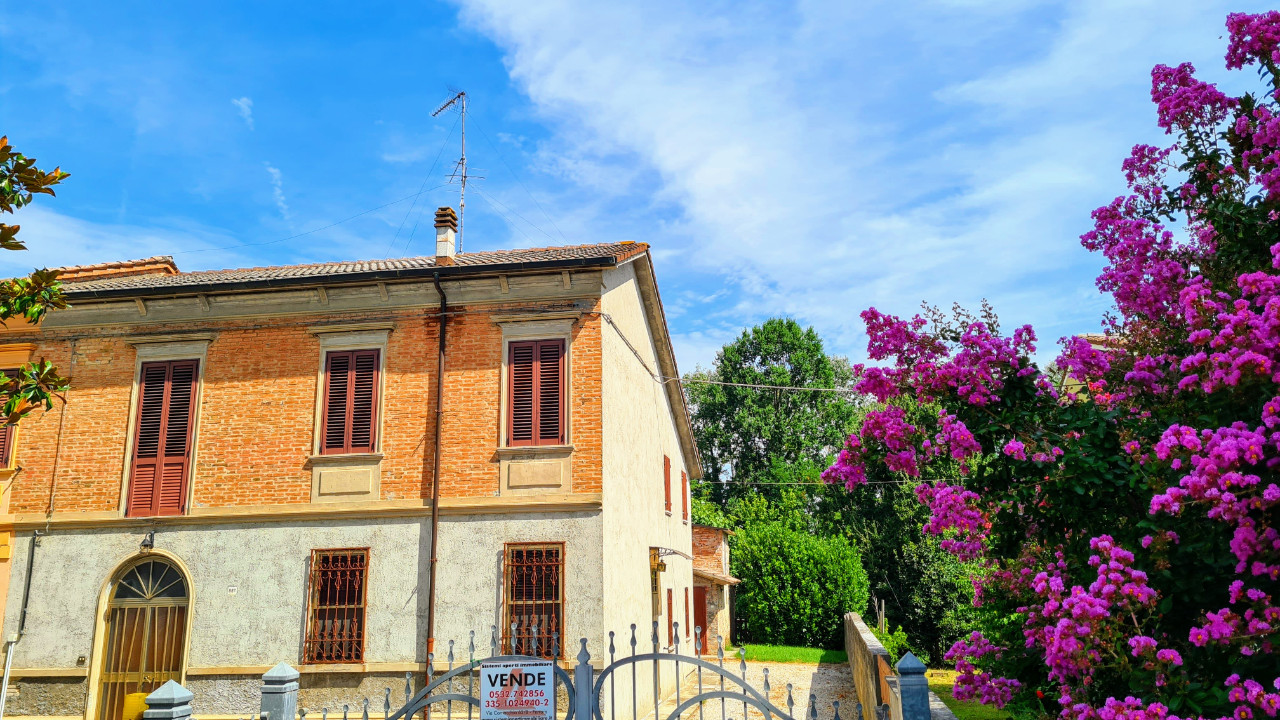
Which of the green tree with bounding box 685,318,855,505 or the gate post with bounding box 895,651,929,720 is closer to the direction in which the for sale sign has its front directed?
the gate post

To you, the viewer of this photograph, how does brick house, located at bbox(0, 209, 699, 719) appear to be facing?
facing the viewer

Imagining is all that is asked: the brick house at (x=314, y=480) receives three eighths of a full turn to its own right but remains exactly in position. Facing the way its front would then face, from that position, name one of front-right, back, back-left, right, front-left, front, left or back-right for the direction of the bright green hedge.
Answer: right

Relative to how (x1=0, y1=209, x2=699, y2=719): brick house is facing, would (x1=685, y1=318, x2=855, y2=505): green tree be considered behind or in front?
behind

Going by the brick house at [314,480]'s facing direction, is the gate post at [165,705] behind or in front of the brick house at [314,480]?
in front

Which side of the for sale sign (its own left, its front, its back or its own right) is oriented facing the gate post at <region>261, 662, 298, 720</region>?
right

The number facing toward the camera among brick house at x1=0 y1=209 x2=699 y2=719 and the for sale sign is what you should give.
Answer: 2

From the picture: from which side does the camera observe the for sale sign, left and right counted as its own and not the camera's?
front

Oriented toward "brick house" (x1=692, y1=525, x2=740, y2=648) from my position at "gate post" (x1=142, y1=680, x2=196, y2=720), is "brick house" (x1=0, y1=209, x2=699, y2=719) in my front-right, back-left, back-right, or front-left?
front-left

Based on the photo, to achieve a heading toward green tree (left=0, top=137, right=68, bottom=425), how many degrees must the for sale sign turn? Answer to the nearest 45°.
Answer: approximately 90° to its right

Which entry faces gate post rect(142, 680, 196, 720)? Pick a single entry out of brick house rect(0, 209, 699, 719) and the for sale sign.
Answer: the brick house

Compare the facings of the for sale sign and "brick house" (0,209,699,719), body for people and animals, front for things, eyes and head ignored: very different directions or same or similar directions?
same or similar directions

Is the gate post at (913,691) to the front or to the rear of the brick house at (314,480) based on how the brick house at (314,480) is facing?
to the front
